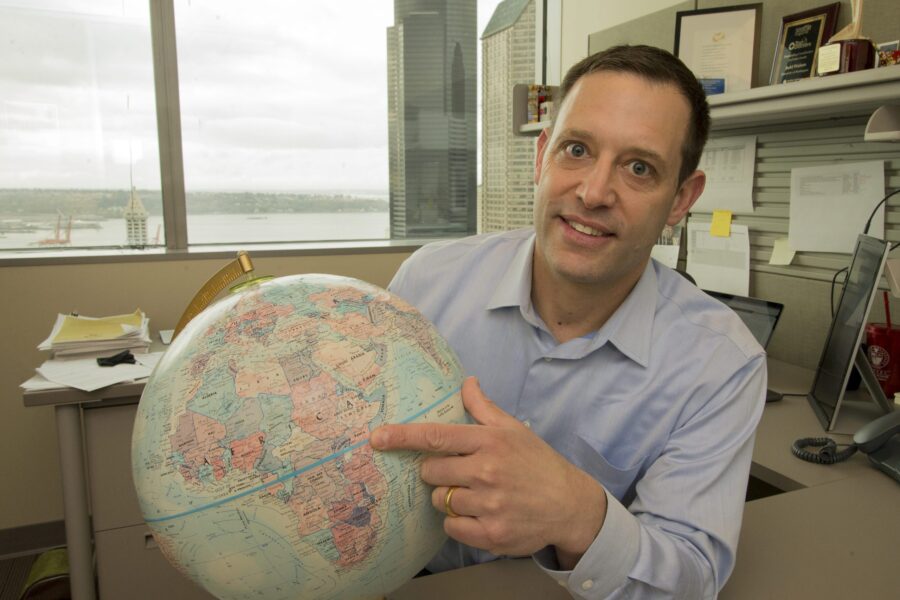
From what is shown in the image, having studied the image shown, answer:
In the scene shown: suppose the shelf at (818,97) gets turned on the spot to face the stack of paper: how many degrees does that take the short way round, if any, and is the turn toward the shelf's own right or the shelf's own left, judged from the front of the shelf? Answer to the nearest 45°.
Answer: approximately 45° to the shelf's own right

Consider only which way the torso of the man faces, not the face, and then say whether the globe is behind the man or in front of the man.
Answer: in front

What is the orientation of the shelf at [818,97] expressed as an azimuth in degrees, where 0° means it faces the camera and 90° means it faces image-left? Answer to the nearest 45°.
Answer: approximately 45°

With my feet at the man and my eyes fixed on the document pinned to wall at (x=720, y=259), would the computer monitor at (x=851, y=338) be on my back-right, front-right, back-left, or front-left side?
front-right

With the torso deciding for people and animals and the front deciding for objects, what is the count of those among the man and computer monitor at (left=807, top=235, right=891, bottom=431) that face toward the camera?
1

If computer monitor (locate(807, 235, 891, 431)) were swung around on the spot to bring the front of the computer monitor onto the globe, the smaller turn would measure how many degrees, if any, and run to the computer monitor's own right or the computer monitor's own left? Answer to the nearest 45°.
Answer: approximately 90° to the computer monitor's own left

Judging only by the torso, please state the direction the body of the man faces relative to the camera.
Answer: toward the camera

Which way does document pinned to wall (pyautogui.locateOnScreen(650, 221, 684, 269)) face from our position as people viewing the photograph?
facing the viewer and to the left of the viewer

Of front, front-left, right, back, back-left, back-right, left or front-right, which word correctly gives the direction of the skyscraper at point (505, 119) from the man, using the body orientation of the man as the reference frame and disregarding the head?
back

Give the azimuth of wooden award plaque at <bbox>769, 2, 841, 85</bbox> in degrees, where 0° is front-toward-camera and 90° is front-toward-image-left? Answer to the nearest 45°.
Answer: approximately 45°

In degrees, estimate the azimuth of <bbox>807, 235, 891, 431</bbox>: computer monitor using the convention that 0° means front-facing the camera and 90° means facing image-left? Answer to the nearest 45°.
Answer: approximately 90°

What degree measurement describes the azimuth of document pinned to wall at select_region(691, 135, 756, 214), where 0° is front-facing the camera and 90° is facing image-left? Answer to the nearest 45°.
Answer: approximately 45°
